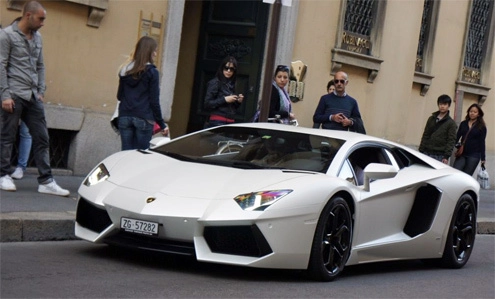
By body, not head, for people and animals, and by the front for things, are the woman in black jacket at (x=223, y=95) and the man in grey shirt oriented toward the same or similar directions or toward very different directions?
same or similar directions

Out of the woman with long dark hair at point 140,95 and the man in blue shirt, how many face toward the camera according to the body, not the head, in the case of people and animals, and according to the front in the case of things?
1

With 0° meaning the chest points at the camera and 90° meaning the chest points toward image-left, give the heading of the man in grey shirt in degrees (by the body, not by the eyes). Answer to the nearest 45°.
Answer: approximately 315°

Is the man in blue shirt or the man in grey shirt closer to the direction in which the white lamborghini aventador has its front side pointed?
the man in grey shirt

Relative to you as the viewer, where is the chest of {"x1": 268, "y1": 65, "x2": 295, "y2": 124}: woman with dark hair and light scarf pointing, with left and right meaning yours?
facing the viewer and to the right of the viewer

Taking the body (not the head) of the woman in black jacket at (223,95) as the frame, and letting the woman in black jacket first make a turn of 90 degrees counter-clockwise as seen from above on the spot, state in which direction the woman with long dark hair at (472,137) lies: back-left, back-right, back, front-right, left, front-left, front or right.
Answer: front

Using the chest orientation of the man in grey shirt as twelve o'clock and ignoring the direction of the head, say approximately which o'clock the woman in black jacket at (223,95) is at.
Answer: The woman in black jacket is roughly at 9 o'clock from the man in grey shirt.

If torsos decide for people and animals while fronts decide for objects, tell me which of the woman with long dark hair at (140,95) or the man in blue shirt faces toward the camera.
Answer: the man in blue shirt

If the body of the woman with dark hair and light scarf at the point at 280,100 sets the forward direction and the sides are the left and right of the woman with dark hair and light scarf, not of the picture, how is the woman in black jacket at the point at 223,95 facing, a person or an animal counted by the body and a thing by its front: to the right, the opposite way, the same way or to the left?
the same way

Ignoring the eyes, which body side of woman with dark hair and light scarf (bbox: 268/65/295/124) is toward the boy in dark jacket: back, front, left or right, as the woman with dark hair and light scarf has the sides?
left

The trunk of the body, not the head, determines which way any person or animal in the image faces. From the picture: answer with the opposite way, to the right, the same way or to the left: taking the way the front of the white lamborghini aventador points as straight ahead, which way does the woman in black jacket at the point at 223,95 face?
to the left

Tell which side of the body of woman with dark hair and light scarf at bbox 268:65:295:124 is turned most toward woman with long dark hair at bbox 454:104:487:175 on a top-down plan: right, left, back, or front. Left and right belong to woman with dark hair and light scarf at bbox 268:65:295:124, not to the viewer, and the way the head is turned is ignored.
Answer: left

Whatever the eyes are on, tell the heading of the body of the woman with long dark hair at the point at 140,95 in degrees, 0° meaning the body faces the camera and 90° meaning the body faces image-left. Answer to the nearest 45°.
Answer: approximately 225°

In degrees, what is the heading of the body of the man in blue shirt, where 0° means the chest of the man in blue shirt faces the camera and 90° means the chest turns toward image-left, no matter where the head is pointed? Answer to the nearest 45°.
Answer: approximately 0°

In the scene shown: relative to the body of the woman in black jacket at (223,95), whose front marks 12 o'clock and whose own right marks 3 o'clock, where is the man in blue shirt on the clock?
The man in blue shirt is roughly at 10 o'clock from the woman in black jacket.

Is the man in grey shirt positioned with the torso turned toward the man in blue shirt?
no

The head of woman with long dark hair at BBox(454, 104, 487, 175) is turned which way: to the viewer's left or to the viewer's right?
to the viewer's left

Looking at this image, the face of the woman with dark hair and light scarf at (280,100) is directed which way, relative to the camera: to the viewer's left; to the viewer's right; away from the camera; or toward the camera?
toward the camera

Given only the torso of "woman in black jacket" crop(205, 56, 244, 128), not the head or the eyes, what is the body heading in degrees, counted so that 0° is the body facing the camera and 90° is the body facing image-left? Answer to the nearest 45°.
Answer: approximately 315°
